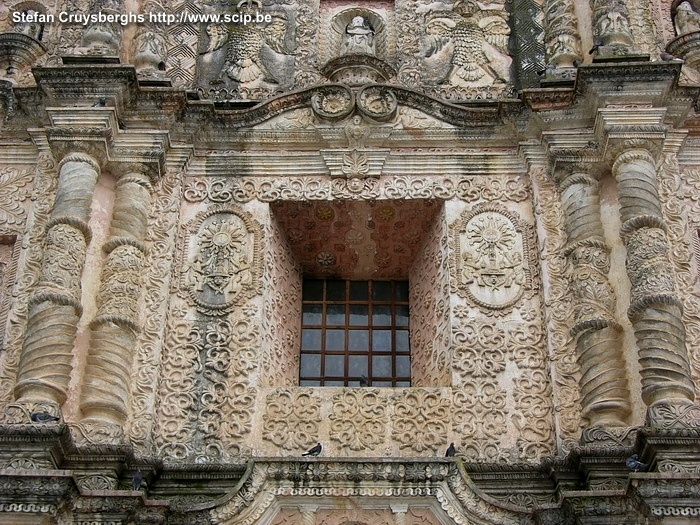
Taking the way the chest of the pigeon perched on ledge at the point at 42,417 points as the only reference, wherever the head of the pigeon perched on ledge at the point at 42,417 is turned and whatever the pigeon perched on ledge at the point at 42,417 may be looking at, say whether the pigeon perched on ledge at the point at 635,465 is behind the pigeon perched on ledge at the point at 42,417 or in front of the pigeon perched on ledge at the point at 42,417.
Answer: behind

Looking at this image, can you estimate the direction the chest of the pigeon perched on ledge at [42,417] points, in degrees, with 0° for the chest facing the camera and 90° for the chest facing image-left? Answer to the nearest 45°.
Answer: approximately 90°

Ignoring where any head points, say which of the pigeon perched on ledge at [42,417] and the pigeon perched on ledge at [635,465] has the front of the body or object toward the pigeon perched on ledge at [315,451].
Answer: the pigeon perched on ledge at [635,465]

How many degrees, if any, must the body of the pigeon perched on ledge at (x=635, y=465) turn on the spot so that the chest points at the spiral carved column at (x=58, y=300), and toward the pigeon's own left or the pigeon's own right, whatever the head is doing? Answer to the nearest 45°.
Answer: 0° — it already faces it

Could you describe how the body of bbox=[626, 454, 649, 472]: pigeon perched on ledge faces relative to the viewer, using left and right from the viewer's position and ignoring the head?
facing to the left of the viewer
